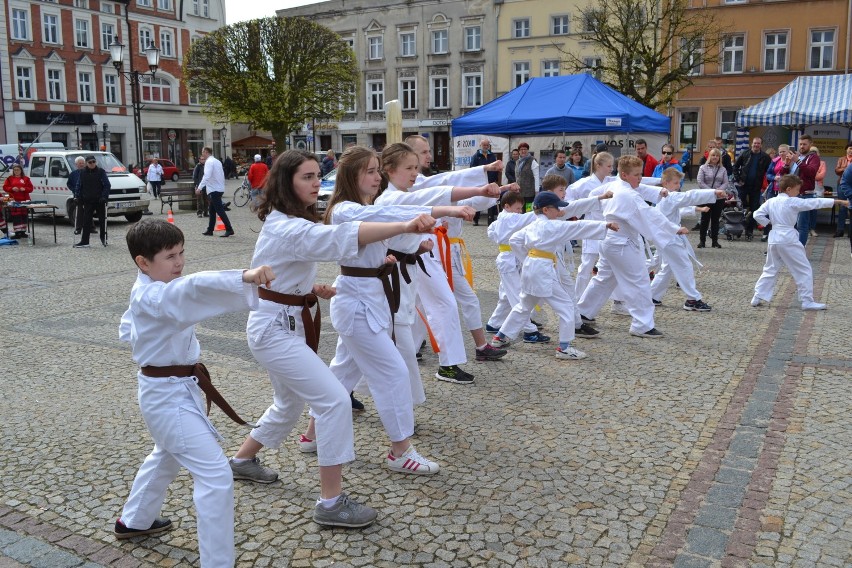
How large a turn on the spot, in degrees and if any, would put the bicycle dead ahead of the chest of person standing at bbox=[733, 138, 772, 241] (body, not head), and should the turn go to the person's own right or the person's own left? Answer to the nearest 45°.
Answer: approximately 90° to the person's own right

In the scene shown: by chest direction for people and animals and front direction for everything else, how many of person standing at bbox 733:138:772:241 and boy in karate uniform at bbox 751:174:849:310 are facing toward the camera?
1

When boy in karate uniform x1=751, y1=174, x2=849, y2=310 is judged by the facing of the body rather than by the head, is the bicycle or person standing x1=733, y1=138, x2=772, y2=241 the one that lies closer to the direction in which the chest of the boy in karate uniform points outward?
the person standing

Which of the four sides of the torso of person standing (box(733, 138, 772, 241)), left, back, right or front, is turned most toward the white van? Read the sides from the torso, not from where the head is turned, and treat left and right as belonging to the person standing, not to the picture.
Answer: right

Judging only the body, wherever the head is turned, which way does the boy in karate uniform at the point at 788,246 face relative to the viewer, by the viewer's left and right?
facing away from the viewer and to the right of the viewer

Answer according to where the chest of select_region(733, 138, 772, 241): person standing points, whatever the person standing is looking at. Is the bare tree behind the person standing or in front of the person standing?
behind

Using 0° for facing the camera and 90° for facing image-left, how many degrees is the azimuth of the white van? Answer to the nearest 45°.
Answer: approximately 315°

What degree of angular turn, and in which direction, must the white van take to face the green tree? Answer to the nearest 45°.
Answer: approximately 90° to its left

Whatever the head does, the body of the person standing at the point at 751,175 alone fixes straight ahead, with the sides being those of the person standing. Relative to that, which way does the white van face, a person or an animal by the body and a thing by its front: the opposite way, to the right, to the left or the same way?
to the left

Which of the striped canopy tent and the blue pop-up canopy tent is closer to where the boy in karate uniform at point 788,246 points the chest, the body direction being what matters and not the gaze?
the striped canopy tent

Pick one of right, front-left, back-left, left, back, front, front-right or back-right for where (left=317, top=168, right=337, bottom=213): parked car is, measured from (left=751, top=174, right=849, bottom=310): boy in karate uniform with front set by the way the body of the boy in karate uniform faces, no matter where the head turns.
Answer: left

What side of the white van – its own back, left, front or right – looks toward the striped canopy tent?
front

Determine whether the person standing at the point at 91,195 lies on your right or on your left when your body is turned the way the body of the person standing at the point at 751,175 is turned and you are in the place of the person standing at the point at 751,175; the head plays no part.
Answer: on your right

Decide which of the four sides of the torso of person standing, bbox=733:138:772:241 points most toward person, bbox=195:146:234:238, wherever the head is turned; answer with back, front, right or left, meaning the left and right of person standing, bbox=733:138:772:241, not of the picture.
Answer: right
